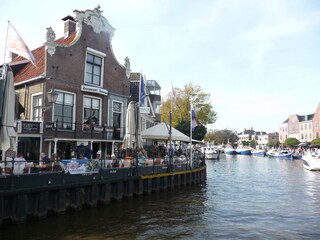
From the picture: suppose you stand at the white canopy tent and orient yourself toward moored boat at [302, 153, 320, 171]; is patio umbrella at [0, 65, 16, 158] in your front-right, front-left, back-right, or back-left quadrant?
back-right

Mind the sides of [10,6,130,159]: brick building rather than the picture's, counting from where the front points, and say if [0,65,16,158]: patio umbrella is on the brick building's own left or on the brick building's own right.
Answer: on the brick building's own right

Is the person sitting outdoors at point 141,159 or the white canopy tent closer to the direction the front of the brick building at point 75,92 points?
the person sitting outdoors

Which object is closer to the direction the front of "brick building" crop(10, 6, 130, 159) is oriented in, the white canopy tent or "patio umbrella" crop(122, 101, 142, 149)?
the patio umbrella

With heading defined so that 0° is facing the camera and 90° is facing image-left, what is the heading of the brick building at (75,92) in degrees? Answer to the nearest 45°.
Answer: approximately 315°

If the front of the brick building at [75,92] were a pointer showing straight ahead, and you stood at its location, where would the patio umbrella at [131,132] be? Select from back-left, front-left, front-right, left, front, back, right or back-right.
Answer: front

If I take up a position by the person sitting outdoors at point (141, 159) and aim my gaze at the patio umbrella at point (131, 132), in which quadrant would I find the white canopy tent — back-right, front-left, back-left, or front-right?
front-right

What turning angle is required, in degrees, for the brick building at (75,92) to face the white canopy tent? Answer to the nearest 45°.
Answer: approximately 45° to its left

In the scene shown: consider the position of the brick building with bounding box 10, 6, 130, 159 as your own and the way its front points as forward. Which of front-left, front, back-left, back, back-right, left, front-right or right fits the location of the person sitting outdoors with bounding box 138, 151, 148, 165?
front
